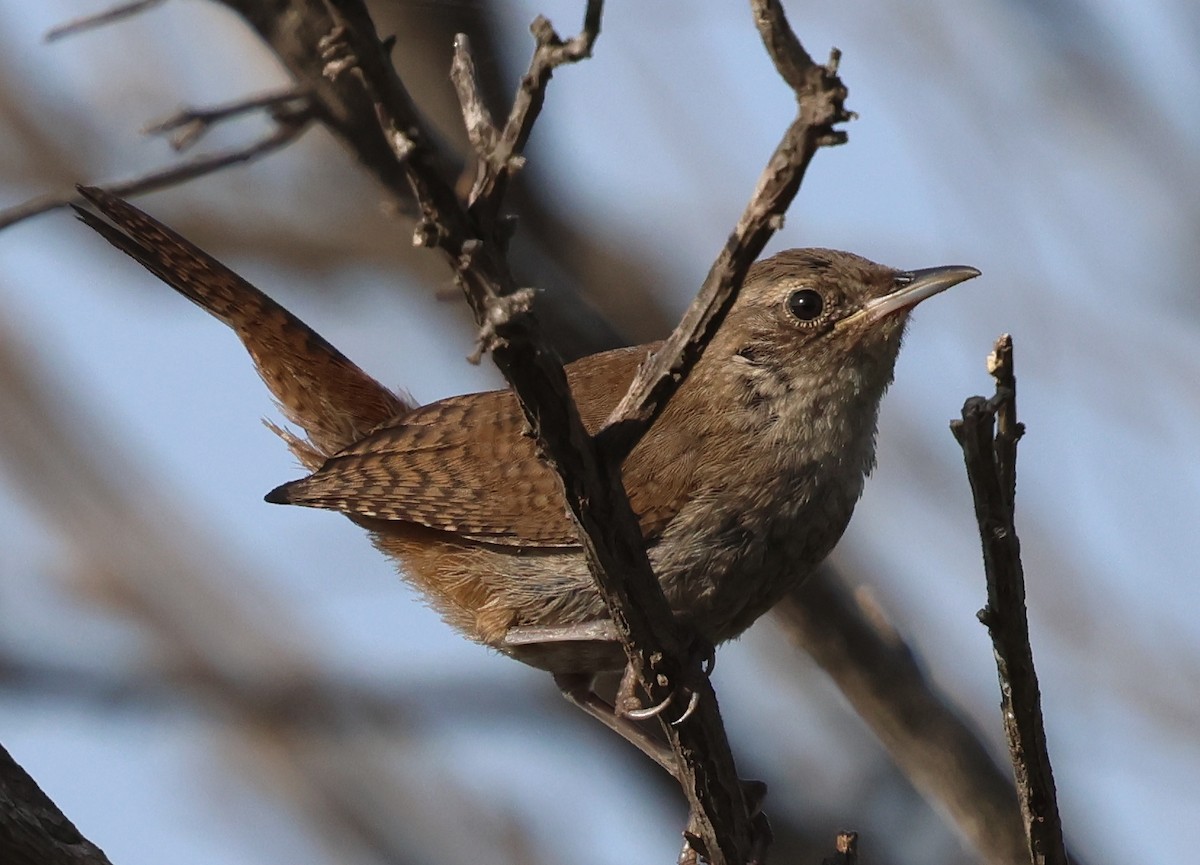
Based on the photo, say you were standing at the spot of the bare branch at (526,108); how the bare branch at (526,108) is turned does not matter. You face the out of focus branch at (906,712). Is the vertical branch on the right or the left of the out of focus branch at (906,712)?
right

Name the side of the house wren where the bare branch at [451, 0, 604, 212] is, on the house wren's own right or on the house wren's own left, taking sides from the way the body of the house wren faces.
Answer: on the house wren's own right

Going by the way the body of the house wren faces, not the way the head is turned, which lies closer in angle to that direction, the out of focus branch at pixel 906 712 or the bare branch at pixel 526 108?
the out of focus branch

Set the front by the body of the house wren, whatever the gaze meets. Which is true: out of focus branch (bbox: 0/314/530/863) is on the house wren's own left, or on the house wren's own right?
on the house wren's own left

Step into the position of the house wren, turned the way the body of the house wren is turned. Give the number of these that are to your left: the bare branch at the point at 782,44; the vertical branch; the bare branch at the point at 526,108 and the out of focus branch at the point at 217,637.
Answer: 1

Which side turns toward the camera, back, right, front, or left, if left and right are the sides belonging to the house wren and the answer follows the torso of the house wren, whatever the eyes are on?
right

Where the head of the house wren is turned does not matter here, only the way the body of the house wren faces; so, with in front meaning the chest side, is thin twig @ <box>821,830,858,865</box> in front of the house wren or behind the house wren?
in front

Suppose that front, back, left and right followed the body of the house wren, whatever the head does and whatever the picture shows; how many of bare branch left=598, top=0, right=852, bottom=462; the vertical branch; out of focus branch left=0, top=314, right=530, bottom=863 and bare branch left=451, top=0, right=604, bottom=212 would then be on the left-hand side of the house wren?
1

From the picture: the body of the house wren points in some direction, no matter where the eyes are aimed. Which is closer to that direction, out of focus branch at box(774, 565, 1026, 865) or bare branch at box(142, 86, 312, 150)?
the out of focus branch

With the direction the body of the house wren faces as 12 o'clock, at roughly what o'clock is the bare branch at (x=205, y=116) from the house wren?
The bare branch is roughly at 7 o'clock from the house wren.

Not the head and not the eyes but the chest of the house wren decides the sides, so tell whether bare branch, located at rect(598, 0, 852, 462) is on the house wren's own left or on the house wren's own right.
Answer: on the house wren's own right
